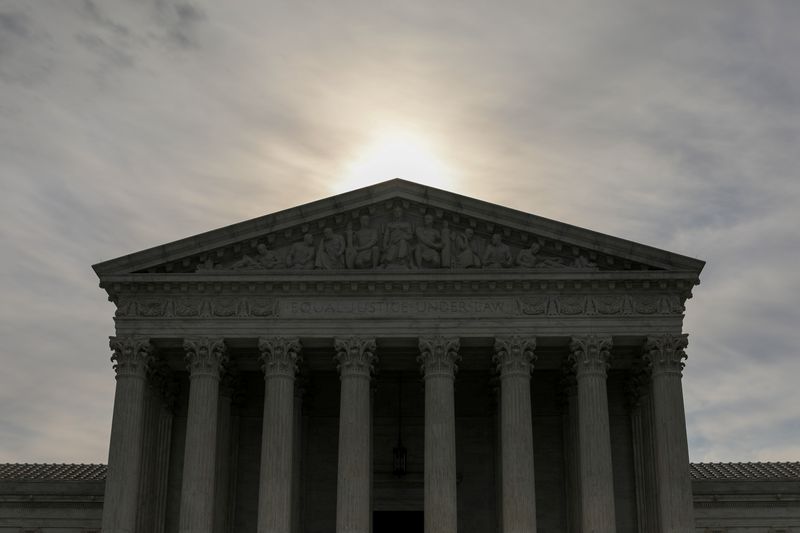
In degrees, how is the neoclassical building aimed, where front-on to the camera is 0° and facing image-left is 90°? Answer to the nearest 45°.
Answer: approximately 0°
